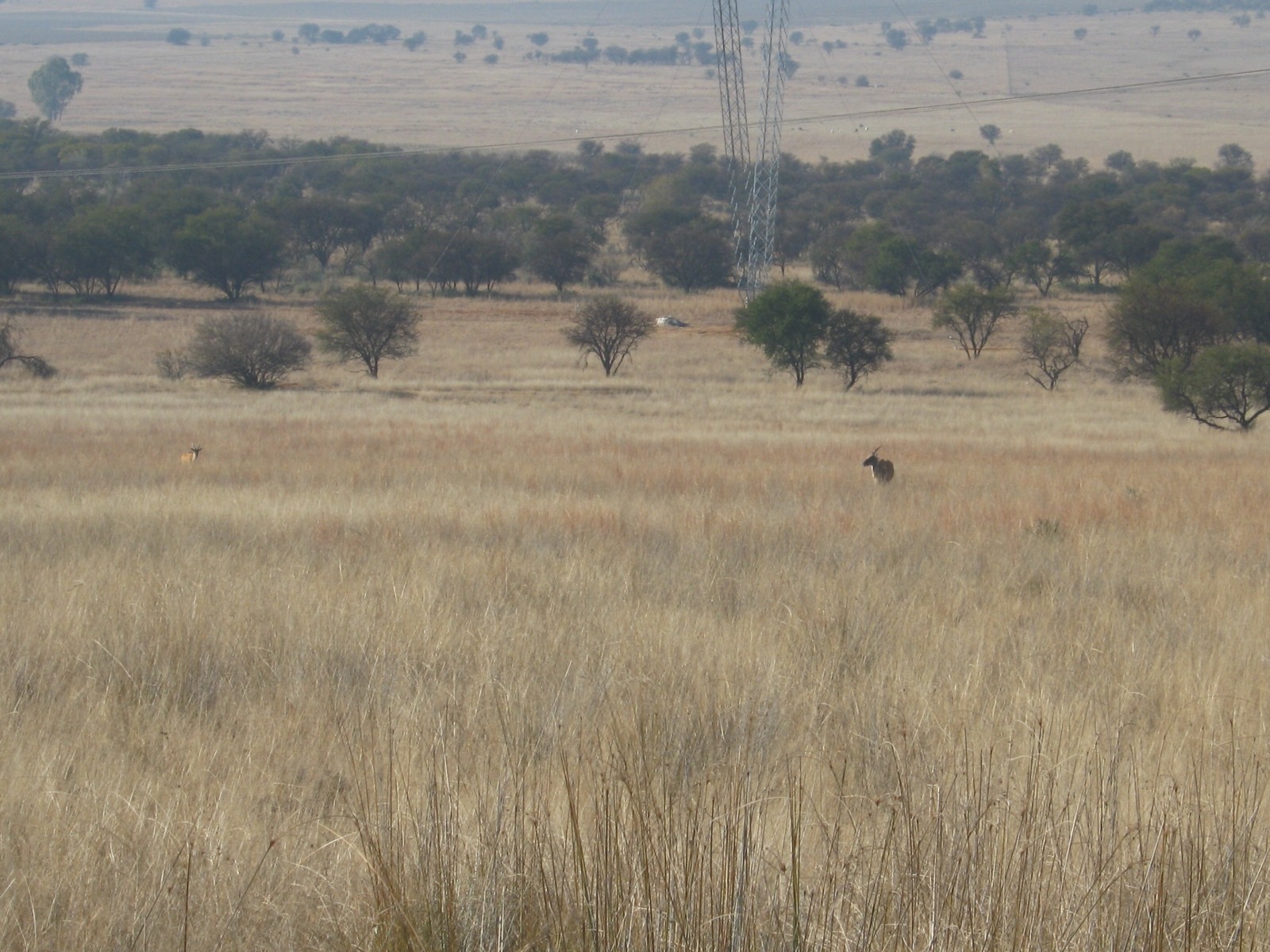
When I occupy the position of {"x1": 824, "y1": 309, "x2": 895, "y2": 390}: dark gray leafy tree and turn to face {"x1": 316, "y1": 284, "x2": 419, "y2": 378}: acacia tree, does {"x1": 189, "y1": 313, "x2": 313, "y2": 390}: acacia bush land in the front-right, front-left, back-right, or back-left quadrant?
front-left

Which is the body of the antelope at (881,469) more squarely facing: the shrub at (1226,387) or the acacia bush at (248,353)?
the acacia bush

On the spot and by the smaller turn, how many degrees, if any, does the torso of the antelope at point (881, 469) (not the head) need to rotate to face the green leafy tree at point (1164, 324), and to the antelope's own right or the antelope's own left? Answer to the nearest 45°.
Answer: approximately 90° to the antelope's own right

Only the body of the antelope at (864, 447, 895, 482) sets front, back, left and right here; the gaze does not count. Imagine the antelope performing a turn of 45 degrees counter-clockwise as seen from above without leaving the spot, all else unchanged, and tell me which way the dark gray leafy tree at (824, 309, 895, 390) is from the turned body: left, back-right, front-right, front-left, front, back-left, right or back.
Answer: back-right

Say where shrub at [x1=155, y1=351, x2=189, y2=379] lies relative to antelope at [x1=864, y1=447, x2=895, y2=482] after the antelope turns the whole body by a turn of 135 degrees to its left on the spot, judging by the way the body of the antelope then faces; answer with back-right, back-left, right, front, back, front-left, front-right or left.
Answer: back

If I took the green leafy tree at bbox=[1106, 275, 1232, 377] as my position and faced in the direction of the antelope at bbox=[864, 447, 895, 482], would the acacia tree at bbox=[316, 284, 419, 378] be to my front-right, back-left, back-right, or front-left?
front-right

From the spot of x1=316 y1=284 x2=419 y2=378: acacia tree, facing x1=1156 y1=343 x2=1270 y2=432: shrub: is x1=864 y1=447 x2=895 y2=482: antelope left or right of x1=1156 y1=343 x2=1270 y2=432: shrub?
right

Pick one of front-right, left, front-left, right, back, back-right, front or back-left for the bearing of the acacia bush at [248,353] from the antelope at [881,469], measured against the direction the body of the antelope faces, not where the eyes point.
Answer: front-right

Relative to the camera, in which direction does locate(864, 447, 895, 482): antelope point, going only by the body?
to the viewer's left
